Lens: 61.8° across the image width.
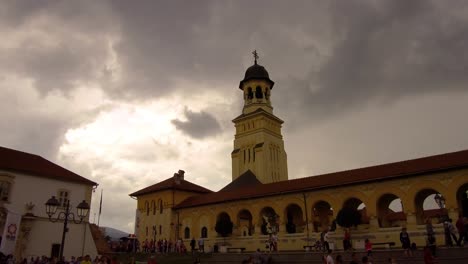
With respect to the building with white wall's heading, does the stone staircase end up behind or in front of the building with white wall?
in front

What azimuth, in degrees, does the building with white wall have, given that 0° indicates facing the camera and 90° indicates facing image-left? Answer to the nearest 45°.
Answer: approximately 315°

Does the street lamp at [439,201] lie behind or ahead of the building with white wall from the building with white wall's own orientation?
ahead

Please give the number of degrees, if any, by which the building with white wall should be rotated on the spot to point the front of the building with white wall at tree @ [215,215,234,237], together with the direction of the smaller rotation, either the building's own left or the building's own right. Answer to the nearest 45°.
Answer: approximately 45° to the building's own left
